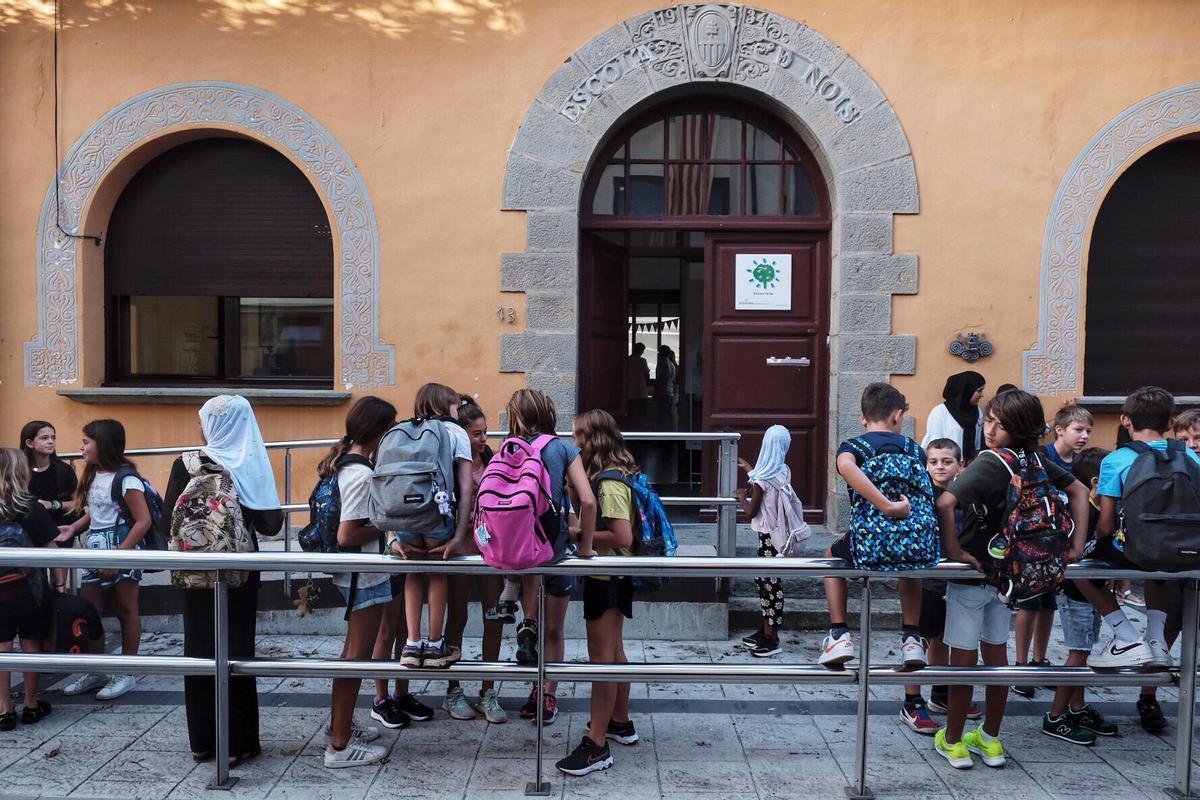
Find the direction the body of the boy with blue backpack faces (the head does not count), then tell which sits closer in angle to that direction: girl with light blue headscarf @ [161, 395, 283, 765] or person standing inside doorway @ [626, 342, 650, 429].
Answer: the person standing inside doorway

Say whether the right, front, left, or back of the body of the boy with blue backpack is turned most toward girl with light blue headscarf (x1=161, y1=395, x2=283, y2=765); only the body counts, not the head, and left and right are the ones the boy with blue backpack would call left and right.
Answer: left

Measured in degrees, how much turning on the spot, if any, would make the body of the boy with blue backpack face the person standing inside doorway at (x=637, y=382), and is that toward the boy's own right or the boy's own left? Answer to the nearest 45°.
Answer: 0° — they already face them

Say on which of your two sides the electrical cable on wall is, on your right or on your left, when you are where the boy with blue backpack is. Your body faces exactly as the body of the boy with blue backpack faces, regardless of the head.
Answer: on your left

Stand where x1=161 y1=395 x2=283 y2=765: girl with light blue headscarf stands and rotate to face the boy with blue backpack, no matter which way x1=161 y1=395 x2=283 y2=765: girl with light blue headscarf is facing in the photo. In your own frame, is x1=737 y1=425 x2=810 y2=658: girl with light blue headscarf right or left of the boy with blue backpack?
left

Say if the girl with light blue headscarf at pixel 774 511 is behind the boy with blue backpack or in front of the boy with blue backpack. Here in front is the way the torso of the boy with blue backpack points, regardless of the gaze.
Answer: in front

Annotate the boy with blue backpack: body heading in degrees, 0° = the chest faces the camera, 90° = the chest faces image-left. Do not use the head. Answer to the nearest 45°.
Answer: approximately 180°
